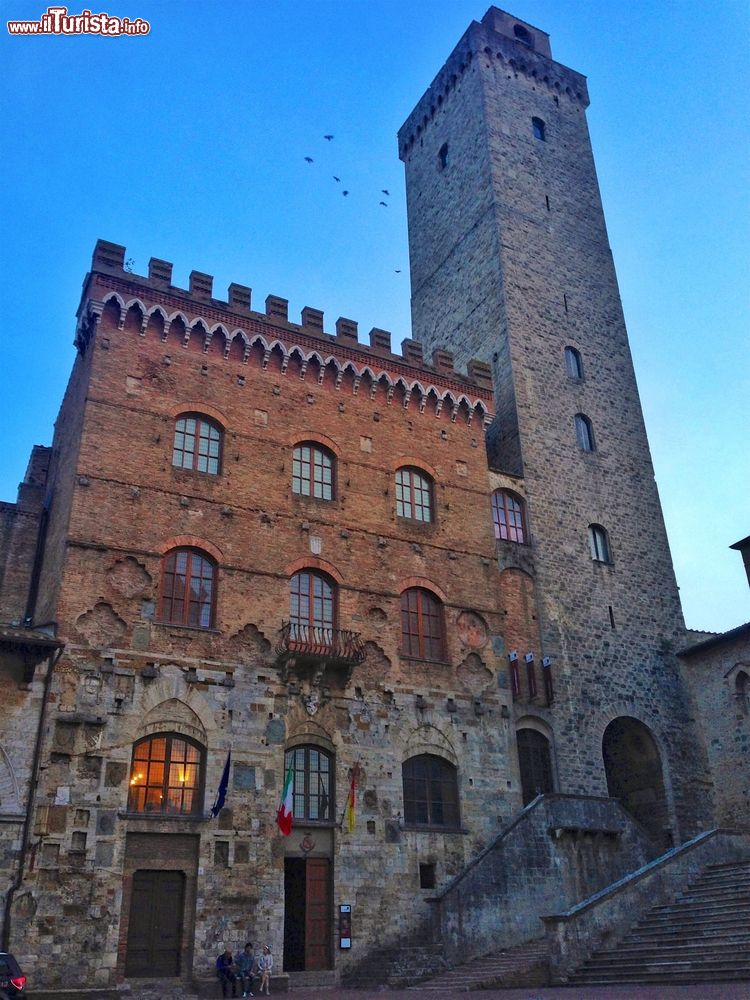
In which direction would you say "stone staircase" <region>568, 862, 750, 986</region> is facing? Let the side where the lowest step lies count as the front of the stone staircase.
toward the camera

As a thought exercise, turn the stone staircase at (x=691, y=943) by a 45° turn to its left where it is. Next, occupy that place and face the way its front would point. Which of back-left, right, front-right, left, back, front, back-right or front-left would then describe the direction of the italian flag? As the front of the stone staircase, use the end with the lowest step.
back-right

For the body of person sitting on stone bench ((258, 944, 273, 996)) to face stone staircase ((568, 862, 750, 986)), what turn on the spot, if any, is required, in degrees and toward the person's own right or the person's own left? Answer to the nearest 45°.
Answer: approximately 90° to the person's own left

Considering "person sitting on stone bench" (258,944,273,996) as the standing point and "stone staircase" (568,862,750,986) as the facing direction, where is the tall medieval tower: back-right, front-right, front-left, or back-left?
front-left

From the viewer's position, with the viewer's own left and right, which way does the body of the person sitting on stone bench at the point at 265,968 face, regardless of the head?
facing the viewer

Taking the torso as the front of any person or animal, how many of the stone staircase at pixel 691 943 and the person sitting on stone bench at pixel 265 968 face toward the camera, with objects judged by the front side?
2

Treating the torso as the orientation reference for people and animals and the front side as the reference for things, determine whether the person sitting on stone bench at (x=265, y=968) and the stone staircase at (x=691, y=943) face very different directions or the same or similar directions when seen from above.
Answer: same or similar directions

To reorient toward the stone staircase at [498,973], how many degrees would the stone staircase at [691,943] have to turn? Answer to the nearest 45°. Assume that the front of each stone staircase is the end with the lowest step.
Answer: approximately 90° to its right

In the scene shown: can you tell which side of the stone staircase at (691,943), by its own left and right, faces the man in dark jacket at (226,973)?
right

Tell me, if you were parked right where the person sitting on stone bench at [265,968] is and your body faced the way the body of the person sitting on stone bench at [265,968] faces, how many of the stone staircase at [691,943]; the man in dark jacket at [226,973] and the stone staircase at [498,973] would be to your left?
2
